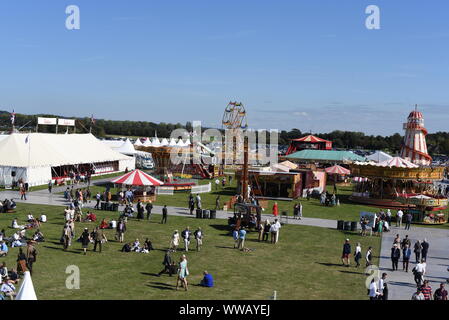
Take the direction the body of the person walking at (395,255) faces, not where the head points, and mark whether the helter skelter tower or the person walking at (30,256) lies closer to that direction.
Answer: the person walking

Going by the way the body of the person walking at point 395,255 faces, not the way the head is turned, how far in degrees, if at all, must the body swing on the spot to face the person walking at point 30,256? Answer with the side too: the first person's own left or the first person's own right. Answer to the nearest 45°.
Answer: approximately 45° to the first person's own right

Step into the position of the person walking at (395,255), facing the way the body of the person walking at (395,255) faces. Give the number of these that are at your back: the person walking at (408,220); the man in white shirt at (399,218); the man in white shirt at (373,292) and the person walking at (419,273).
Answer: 2

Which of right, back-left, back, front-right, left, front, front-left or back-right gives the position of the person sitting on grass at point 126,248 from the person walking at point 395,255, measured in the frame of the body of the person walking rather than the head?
right

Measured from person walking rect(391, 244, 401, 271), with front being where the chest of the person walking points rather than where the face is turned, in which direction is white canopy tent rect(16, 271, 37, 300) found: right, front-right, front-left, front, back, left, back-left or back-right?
front-right

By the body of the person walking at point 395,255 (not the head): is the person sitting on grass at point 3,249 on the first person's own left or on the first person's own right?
on the first person's own right

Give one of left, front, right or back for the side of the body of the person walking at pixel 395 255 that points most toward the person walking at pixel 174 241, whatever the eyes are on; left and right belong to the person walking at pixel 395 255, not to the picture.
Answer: right

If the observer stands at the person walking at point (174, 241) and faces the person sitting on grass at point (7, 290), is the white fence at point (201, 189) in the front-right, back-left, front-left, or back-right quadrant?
back-right

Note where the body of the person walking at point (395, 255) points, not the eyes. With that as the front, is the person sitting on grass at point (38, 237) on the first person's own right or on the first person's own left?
on the first person's own right
